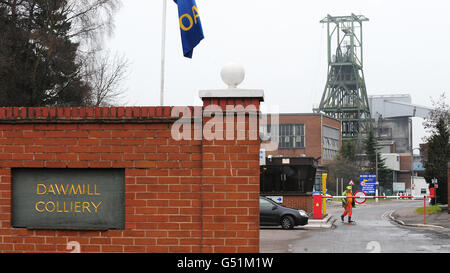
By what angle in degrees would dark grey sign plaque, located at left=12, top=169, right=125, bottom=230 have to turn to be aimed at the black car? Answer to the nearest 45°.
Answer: approximately 135° to its left

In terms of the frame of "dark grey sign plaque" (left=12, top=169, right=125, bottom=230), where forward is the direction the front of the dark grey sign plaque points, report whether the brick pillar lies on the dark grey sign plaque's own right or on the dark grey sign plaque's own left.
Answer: on the dark grey sign plaque's own left

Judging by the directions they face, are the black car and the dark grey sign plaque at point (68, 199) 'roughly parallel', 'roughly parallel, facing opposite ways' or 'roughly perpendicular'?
roughly perpendicular

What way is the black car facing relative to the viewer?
to the viewer's right

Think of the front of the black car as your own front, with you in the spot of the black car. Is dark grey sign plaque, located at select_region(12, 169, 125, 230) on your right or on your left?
on your right

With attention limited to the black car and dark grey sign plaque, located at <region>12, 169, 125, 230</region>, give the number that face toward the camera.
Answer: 1

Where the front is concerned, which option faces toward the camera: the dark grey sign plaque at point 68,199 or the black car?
the dark grey sign plaque

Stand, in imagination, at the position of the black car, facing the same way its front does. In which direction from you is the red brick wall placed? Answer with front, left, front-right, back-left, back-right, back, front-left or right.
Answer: right

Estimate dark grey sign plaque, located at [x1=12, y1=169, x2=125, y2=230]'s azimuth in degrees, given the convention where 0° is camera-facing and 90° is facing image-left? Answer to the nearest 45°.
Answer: approximately 0°
